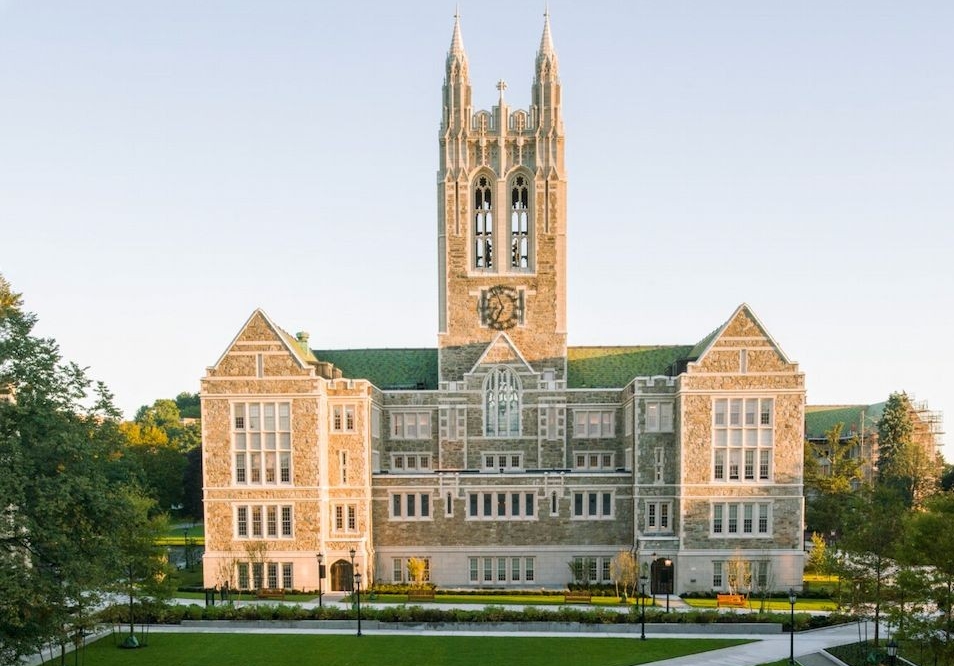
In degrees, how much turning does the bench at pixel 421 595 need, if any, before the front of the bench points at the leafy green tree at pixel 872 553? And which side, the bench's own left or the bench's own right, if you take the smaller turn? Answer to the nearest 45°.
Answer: approximately 45° to the bench's own left

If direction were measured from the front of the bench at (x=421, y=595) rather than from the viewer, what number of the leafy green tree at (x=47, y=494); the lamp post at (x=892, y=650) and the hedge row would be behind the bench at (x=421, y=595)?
0

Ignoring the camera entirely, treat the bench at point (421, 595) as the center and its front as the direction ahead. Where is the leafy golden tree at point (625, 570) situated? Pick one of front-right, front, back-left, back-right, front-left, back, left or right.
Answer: left

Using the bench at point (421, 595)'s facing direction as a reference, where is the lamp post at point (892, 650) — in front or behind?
in front

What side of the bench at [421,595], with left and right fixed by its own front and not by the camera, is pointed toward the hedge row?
front

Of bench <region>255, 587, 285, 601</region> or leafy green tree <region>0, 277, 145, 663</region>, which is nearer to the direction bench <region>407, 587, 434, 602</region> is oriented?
the leafy green tree

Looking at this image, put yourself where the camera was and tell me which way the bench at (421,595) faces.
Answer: facing the viewer

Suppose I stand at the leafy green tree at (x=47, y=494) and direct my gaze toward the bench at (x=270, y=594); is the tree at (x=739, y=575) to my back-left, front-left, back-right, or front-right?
front-right

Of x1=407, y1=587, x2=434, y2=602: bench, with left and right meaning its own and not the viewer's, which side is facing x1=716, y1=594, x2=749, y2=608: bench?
left

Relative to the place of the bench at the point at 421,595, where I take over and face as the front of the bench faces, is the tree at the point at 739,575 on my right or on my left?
on my left
